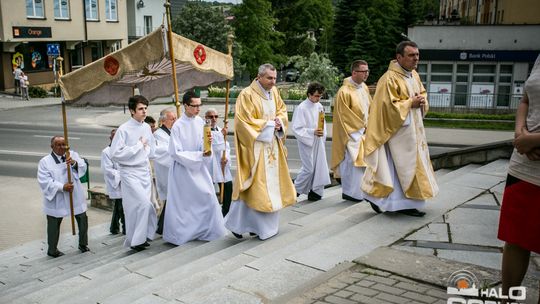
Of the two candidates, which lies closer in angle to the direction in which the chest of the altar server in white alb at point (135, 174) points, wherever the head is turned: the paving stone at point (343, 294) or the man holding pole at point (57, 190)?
the paving stone

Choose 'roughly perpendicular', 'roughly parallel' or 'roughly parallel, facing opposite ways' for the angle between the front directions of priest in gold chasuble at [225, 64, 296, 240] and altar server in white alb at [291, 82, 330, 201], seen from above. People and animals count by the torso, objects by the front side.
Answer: roughly parallel

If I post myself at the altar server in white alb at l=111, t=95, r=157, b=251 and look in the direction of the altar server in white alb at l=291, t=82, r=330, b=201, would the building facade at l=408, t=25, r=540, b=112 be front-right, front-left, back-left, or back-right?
front-left

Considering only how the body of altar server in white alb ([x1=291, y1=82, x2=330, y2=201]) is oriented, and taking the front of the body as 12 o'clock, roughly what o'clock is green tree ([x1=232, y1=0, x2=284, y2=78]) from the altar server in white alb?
The green tree is roughly at 7 o'clock from the altar server in white alb.

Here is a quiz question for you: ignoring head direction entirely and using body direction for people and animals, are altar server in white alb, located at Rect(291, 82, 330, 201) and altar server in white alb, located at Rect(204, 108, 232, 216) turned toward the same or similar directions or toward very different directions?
same or similar directions

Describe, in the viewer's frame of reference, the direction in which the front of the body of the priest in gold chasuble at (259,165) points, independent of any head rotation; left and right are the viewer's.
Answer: facing the viewer and to the right of the viewer

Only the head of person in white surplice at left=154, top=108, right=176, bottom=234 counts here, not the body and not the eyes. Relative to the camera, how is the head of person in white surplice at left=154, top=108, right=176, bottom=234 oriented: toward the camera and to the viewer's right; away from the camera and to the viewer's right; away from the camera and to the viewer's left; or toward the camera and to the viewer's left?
toward the camera and to the viewer's right

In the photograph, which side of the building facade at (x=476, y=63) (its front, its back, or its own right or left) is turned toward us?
front

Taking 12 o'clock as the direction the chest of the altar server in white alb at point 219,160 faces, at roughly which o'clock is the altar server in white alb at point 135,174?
the altar server in white alb at point 135,174 is roughly at 3 o'clock from the altar server in white alb at point 219,160.
